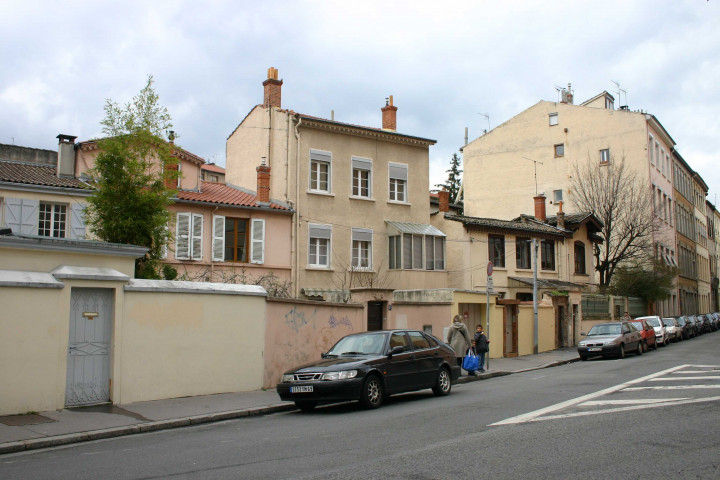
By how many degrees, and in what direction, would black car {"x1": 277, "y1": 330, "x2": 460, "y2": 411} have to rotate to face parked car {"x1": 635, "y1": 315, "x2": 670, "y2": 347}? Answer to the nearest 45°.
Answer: approximately 180°

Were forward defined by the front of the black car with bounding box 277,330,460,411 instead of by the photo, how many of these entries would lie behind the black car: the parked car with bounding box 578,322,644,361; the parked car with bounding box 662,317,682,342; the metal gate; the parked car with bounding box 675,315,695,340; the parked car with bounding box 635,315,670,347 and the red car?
5

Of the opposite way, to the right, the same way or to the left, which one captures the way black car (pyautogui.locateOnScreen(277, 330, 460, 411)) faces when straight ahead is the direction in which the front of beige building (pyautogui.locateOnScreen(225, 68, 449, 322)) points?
to the right

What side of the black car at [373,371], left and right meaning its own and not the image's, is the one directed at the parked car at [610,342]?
back

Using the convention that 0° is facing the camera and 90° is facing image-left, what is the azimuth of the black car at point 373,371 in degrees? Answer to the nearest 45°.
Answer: approximately 45°

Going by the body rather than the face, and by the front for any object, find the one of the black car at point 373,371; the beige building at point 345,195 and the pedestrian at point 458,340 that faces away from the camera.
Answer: the pedestrian

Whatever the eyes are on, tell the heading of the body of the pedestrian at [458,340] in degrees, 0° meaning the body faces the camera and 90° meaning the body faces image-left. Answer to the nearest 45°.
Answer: approximately 180°

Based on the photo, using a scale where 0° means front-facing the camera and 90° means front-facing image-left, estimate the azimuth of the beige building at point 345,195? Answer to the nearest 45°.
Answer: approximately 315°

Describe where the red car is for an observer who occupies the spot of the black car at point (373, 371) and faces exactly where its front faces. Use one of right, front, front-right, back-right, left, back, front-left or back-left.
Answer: back

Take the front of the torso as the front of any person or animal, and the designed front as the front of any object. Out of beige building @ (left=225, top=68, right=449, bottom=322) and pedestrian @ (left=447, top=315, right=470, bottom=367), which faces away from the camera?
the pedestrian
